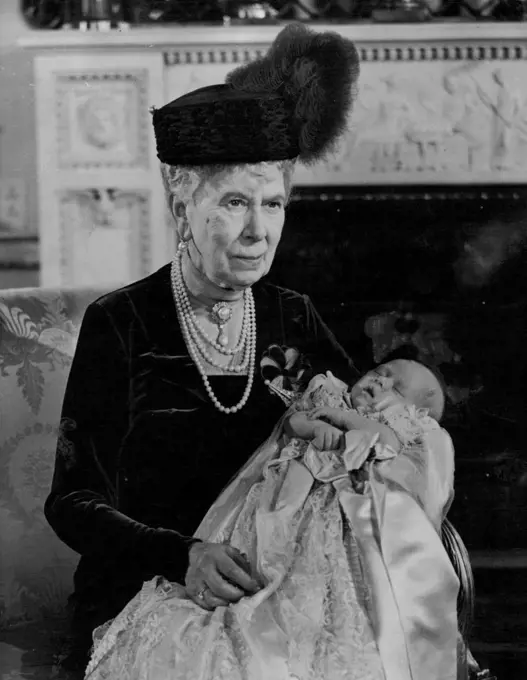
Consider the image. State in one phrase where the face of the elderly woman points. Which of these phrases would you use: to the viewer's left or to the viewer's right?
to the viewer's right

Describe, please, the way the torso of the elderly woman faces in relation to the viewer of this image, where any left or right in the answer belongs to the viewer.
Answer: facing the viewer and to the right of the viewer

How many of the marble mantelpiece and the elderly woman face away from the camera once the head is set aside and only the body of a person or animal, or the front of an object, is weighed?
0

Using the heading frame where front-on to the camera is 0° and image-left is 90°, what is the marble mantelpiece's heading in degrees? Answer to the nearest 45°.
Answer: approximately 0°
